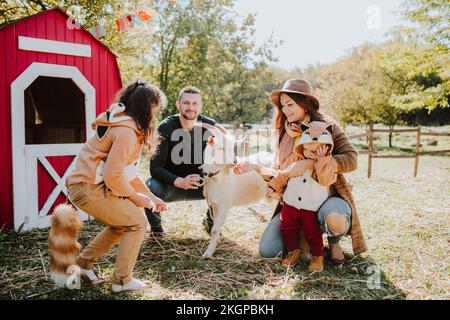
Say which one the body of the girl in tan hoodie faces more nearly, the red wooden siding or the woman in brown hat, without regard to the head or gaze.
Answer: the woman in brown hat

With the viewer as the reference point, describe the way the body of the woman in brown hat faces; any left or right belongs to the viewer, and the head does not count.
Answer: facing the viewer and to the left of the viewer

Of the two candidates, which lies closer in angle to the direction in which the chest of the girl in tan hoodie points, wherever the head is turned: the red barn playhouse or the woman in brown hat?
the woman in brown hat

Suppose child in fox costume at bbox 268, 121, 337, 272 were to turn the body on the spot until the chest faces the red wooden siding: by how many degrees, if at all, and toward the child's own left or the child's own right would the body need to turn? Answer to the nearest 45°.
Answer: approximately 90° to the child's own right

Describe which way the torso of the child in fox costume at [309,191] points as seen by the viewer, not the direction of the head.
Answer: toward the camera

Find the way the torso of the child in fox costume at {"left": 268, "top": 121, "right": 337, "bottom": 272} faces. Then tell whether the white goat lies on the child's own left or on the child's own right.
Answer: on the child's own right

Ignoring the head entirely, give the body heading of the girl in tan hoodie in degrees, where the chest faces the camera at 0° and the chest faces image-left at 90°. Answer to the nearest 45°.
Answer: approximately 270°

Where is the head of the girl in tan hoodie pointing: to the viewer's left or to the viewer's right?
to the viewer's right

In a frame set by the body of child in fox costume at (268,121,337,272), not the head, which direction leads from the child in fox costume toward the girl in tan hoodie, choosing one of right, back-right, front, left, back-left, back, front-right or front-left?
front-right

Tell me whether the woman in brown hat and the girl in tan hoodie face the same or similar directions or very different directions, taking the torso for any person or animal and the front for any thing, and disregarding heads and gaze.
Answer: very different directions

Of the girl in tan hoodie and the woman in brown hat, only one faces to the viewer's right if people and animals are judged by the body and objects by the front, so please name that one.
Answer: the girl in tan hoodie

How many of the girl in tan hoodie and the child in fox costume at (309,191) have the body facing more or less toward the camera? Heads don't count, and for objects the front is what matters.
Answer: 1

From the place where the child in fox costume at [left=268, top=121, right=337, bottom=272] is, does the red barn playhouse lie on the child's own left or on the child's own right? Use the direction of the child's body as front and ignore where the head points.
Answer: on the child's own right

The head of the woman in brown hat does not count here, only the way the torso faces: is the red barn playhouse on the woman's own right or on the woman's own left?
on the woman's own right

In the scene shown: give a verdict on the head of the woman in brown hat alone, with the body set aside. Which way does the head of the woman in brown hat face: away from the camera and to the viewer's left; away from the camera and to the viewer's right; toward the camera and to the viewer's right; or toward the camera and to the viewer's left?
toward the camera and to the viewer's left
